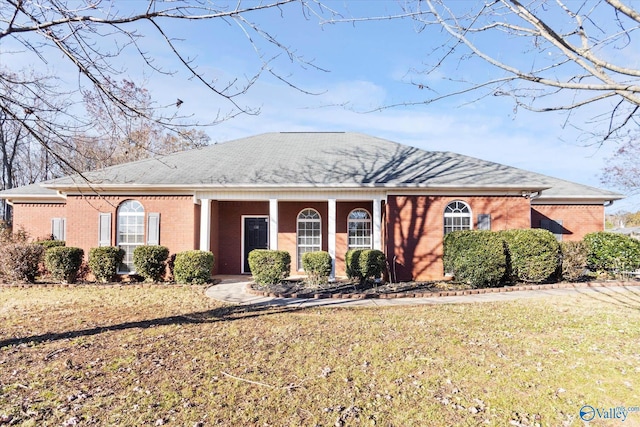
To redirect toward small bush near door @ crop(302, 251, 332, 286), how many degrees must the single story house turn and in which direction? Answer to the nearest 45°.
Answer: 0° — it already faces it

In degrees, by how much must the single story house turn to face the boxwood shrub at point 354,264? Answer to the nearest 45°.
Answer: approximately 45° to its left

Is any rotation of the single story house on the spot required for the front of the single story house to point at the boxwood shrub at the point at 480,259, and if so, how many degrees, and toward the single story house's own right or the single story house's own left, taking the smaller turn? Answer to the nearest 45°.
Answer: approximately 45° to the single story house's own left

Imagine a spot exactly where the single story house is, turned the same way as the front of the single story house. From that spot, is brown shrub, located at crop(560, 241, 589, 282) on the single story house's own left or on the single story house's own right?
on the single story house's own left

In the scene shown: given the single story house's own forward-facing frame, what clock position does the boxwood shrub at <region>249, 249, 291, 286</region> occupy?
The boxwood shrub is roughly at 1 o'clock from the single story house.

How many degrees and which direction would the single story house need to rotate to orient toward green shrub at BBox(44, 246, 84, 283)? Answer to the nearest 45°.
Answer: approximately 90° to its right

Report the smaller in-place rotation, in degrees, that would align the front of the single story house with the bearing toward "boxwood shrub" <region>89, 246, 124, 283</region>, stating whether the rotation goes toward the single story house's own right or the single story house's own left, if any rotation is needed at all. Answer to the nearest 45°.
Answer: approximately 90° to the single story house's own right

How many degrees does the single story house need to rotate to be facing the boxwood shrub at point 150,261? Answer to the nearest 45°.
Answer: approximately 90° to its right

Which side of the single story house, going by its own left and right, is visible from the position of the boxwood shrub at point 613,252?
left

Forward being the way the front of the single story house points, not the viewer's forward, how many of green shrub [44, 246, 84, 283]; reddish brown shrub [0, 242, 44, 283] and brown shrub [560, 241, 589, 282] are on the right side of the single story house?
2

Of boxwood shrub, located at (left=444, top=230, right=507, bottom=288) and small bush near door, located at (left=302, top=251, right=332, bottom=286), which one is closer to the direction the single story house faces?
the small bush near door

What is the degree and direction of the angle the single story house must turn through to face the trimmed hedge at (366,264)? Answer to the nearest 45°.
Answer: approximately 45° to its left

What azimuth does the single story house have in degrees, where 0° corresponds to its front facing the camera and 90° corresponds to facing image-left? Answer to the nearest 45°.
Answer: approximately 0°

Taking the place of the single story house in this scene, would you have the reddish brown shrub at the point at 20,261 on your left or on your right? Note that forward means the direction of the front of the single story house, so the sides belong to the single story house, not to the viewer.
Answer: on your right
